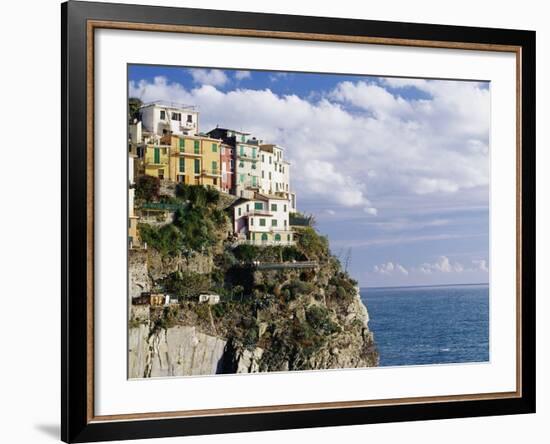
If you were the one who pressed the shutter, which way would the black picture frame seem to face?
facing the viewer and to the right of the viewer
